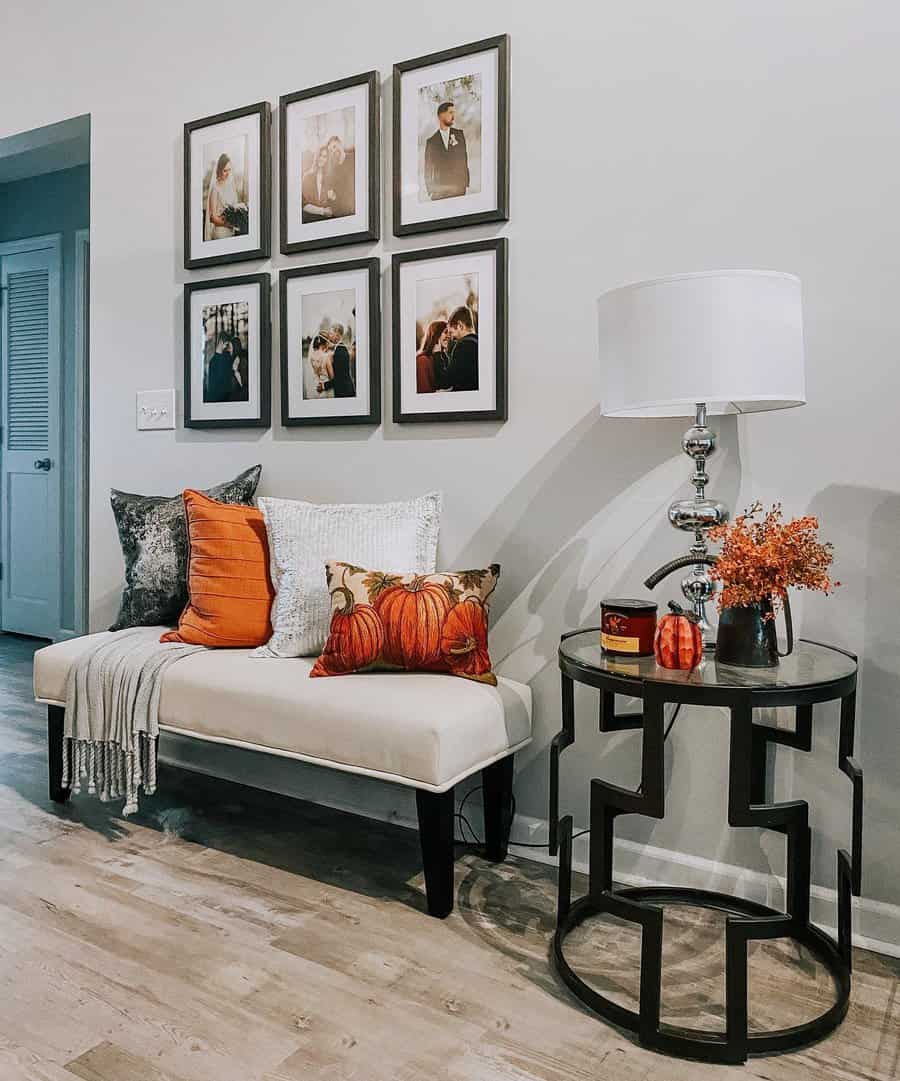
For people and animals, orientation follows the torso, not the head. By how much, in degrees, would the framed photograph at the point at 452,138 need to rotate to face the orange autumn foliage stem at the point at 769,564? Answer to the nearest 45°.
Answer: approximately 90° to its left

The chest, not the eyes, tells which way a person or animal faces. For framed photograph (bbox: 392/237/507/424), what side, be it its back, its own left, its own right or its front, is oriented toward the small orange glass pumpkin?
left

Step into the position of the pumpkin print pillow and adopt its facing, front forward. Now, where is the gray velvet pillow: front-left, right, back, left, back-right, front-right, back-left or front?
back-right

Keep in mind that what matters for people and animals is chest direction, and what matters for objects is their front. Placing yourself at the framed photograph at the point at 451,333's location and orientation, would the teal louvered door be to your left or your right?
on your right

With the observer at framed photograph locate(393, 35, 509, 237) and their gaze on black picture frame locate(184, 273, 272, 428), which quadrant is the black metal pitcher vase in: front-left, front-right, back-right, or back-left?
back-left
